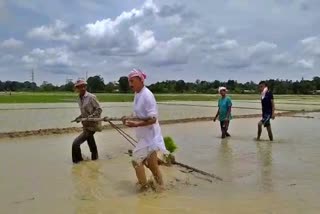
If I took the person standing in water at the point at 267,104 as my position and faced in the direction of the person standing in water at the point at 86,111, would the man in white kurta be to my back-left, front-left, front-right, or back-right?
front-left

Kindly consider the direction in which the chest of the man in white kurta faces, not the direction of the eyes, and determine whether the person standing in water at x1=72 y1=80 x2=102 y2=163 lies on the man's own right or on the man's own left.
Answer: on the man's own right

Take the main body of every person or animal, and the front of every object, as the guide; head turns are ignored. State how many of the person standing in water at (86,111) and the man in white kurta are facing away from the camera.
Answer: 0

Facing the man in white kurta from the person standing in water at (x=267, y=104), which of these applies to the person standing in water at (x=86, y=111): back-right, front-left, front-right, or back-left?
front-right

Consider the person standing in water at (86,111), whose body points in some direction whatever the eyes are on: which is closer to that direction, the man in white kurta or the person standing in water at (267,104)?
the man in white kurta
